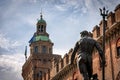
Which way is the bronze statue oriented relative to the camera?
away from the camera
